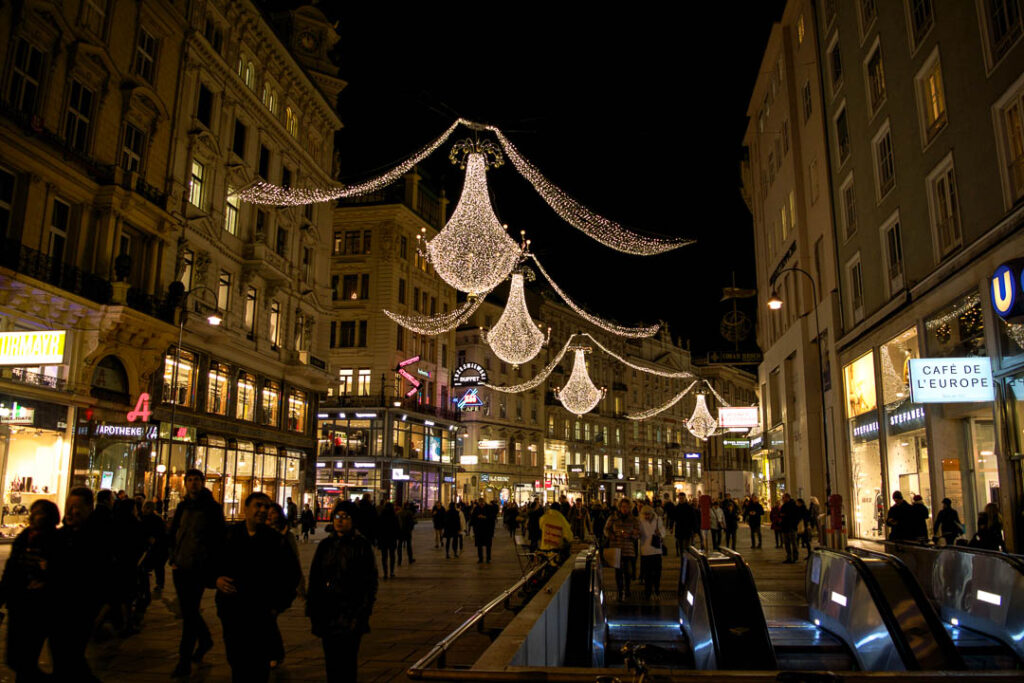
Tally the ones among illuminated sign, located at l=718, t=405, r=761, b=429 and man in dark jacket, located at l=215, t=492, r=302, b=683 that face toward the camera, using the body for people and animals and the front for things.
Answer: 2

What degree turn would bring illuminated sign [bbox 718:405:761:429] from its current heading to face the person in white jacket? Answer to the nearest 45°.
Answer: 0° — it already faces them

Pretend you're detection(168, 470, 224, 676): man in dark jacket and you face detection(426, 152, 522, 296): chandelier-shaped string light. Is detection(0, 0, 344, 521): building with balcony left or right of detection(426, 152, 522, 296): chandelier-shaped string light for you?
left

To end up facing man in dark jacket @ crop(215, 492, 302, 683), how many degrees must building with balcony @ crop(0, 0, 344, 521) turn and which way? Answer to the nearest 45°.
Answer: approximately 45° to its right

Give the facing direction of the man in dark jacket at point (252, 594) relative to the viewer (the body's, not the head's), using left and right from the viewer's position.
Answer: facing the viewer

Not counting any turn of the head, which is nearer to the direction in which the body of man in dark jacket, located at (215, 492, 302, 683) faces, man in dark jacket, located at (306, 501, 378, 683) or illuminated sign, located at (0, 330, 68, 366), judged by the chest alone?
the man in dark jacket

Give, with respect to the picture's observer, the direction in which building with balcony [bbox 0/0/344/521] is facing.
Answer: facing the viewer and to the right of the viewer

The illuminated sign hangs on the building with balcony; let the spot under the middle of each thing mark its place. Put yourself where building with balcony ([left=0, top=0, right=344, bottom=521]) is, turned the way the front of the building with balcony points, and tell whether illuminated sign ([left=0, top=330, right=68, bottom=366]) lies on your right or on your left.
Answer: on your right

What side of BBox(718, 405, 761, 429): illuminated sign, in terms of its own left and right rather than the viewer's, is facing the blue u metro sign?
front

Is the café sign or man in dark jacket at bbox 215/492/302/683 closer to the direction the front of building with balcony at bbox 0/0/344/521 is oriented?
the café sign

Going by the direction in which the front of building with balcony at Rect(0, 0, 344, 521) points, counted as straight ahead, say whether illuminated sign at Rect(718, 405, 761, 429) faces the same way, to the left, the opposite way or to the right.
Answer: to the right

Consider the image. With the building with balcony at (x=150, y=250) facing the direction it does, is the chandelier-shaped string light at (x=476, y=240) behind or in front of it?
in front

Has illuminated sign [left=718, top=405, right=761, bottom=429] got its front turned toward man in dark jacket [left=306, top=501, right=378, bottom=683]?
yes

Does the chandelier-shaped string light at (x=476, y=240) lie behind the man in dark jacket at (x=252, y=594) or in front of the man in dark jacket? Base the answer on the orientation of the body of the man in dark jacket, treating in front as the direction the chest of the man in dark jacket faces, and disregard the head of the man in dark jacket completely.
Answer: behind
